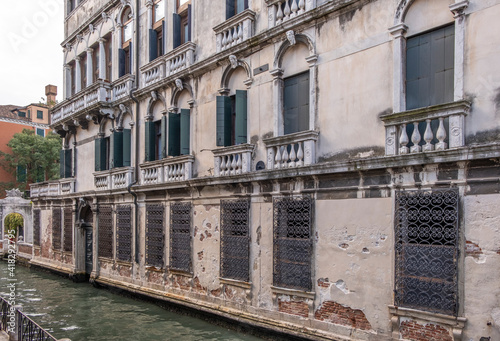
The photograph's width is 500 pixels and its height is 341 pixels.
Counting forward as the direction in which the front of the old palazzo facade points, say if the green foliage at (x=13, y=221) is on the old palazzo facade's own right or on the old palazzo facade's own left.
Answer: on the old palazzo facade's own right

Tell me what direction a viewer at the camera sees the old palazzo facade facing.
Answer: facing the viewer and to the left of the viewer

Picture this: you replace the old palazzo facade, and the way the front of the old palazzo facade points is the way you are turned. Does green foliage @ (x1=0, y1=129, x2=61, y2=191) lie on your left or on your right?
on your right
